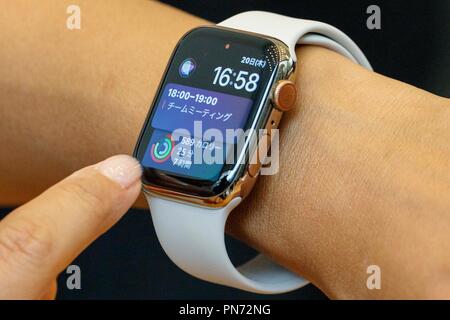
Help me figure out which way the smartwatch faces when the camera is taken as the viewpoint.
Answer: facing the viewer and to the left of the viewer
